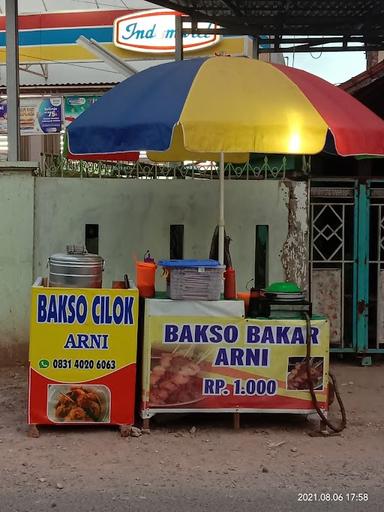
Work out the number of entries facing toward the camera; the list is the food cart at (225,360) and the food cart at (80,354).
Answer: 2

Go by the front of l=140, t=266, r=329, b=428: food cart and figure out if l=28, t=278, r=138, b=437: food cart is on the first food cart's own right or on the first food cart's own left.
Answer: on the first food cart's own right

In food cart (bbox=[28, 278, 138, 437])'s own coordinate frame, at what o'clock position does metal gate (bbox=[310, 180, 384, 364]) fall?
The metal gate is roughly at 8 o'clock from the food cart.

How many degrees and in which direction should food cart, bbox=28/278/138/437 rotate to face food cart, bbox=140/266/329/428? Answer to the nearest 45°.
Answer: approximately 90° to its left

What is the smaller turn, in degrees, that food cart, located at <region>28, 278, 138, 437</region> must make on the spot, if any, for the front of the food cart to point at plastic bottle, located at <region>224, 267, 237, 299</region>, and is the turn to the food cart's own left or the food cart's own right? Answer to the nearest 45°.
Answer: approximately 90° to the food cart's own left

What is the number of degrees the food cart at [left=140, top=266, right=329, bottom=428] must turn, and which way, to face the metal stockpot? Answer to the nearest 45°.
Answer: approximately 90° to its right

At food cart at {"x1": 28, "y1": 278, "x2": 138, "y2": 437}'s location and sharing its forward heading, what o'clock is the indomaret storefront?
The indomaret storefront is roughly at 6 o'clock from the food cart.

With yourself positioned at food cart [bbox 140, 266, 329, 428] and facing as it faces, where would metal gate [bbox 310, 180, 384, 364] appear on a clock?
The metal gate is roughly at 7 o'clock from the food cart.

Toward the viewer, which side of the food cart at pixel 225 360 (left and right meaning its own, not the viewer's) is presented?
front

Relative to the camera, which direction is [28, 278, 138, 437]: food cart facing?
toward the camera
